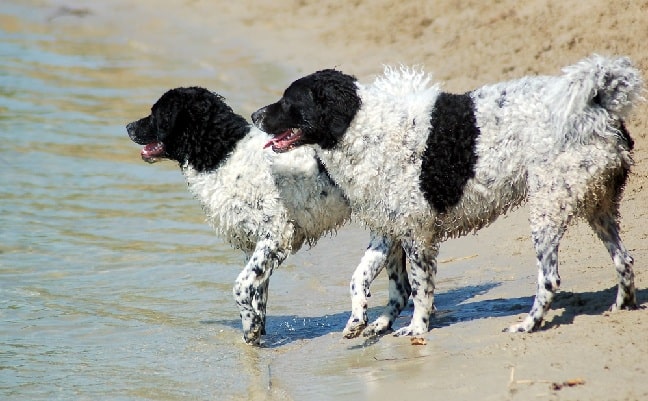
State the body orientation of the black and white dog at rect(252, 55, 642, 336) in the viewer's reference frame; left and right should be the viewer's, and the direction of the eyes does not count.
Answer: facing to the left of the viewer
